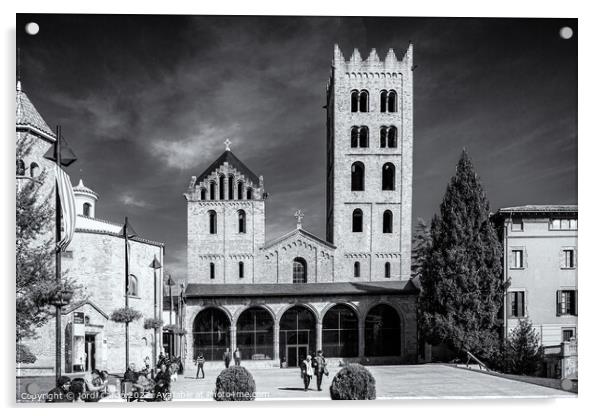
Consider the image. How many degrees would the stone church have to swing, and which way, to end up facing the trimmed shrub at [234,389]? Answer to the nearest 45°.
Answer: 0° — it already faces it

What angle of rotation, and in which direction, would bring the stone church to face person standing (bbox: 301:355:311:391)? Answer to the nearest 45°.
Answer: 0° — it already faces them

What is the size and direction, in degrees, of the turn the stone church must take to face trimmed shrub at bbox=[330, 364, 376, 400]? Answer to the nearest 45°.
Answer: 0° — it already faces it

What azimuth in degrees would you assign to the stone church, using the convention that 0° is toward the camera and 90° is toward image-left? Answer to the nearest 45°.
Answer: approximately 0°
